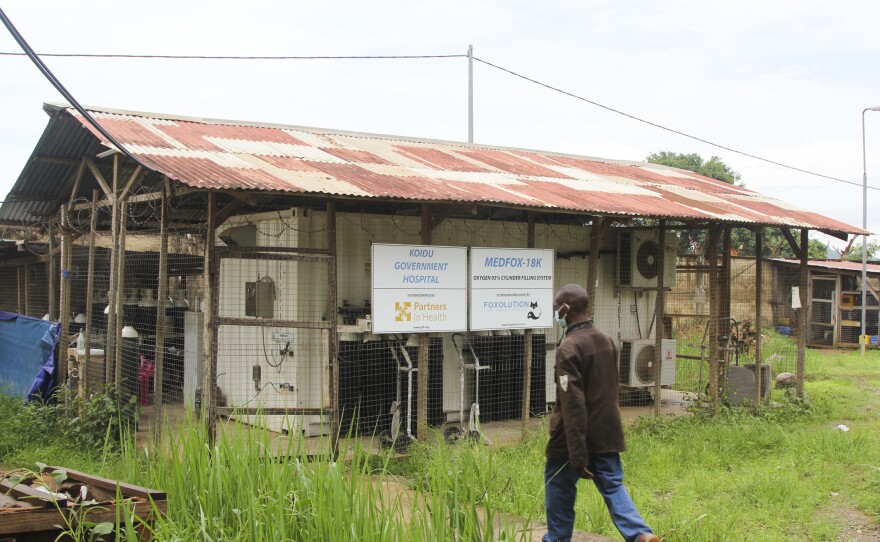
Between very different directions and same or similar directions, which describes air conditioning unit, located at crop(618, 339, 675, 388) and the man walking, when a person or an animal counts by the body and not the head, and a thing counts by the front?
very different directions

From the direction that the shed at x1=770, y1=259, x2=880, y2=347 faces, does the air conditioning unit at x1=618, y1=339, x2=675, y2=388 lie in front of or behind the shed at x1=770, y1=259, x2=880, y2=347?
in front

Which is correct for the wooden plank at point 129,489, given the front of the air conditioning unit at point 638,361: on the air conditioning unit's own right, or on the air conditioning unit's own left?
on the air conditioning unit's own right

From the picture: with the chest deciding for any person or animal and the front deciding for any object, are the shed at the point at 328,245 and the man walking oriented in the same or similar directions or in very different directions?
very different directions

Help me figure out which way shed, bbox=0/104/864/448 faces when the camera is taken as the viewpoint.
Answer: facing the viewer and to the right of the viewer

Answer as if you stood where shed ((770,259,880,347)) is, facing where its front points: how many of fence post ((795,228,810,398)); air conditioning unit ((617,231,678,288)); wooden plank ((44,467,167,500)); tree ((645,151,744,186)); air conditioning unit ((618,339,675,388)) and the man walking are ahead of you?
5

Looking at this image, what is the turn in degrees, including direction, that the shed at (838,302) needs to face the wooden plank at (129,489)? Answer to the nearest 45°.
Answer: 0° — it already faces it

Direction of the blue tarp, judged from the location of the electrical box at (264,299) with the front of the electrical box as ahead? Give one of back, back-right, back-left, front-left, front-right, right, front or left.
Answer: right

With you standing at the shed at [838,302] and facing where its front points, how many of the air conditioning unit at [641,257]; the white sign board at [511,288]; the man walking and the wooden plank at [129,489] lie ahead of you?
4

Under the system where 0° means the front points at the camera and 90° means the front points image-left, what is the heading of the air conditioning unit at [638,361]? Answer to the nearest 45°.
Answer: approximately 315°

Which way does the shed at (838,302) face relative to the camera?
toward the camera

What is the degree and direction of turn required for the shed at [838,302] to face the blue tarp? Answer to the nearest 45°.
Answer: approximately 45° to its right
